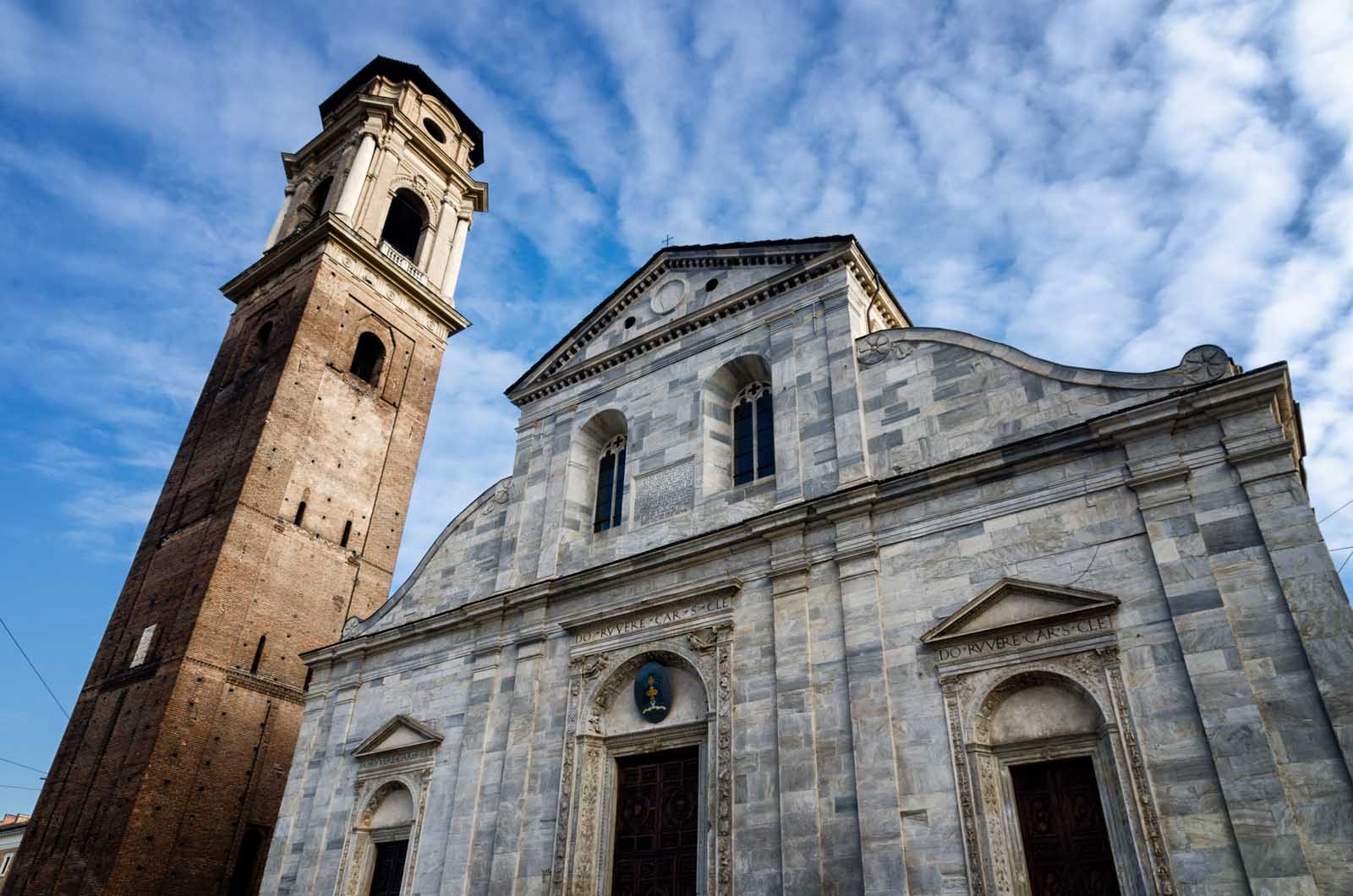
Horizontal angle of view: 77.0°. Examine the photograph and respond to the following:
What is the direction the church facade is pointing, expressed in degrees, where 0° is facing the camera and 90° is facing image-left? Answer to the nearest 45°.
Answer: approximately 45°

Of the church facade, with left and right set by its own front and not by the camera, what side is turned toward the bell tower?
right
